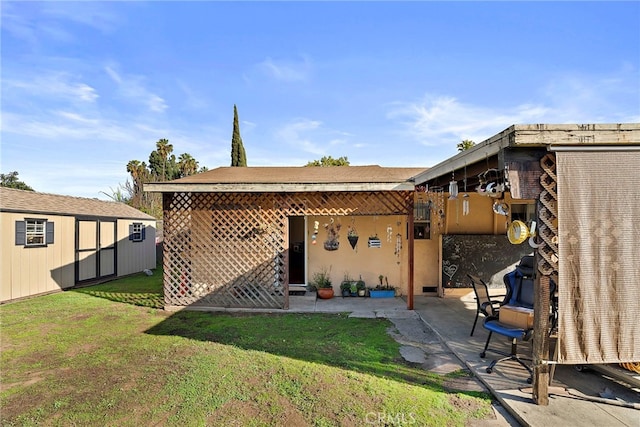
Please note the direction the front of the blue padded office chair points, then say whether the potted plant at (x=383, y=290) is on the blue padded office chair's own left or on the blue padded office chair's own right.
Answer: on the blue padded office chair's own right

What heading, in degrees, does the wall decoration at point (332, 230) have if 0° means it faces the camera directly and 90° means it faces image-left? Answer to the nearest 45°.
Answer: approximately 0°

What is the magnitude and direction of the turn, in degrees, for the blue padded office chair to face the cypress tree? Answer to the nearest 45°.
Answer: approximately 90° to its right

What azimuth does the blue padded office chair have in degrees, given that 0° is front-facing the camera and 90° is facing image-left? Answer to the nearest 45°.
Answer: approximately 45°

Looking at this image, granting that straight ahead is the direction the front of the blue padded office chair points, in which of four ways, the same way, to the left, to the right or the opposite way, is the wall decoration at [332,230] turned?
to the left

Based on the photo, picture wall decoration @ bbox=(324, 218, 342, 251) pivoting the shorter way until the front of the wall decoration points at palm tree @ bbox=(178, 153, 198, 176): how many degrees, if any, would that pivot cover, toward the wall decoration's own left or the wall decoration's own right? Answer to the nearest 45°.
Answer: approximately 135° to the wall decoration's own right
